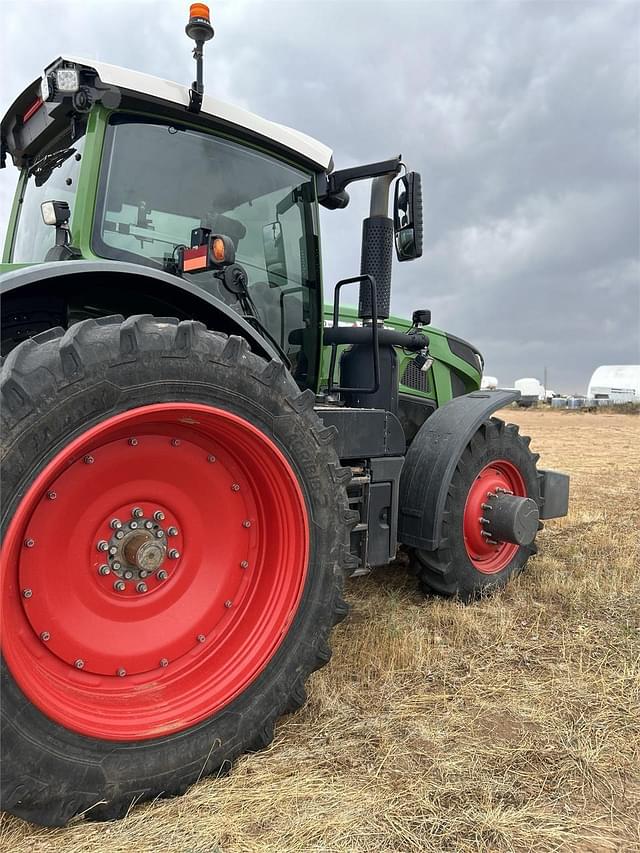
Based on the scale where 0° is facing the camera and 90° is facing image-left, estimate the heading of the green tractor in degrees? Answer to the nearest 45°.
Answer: approximately 225°
